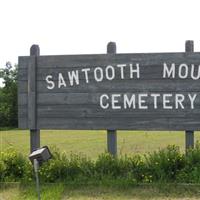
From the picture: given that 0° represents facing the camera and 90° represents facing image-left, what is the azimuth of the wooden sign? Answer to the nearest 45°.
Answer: approximately 0°
